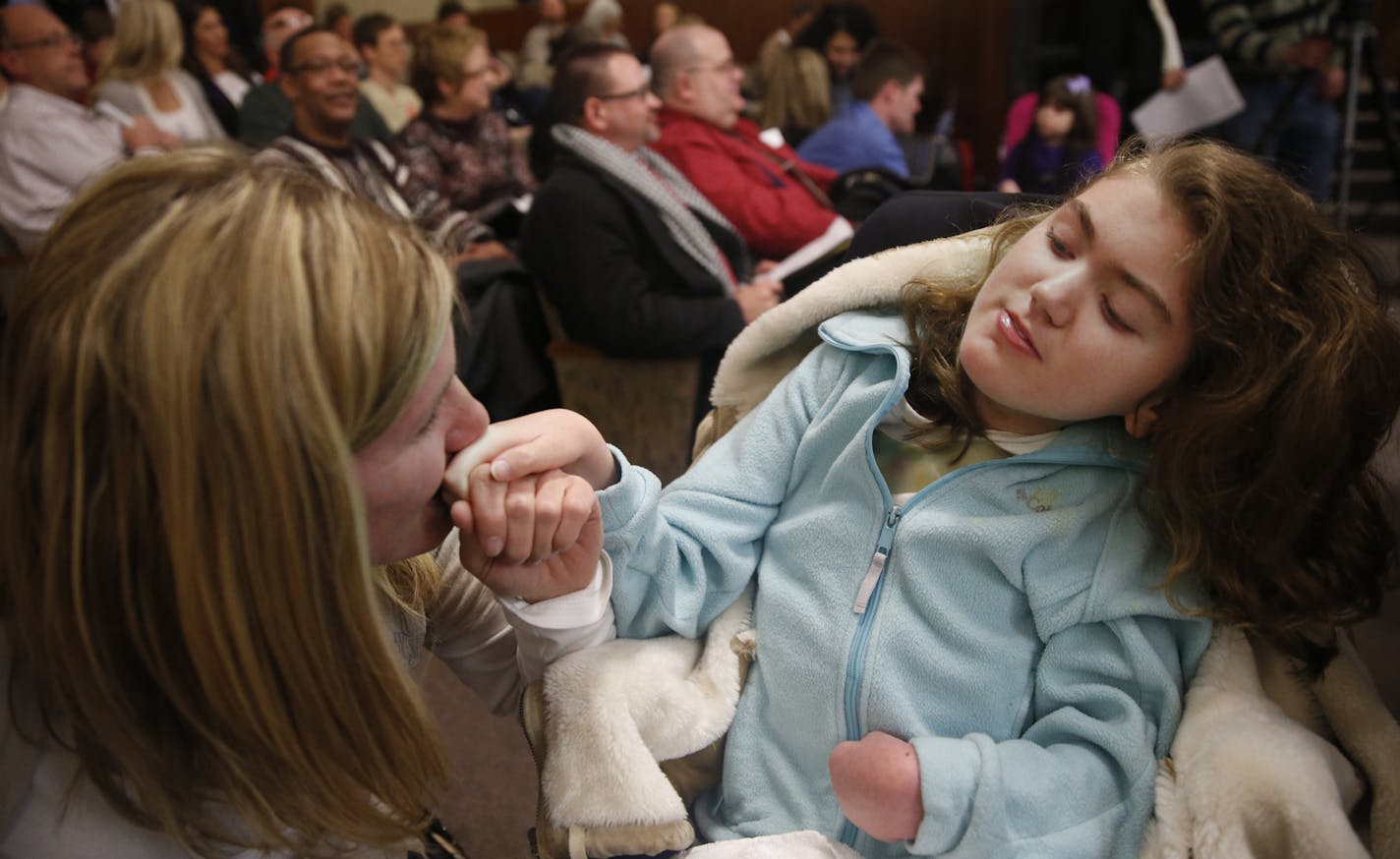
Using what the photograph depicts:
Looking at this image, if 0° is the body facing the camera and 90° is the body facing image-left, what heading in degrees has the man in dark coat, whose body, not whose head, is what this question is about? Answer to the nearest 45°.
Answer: approximately 270°

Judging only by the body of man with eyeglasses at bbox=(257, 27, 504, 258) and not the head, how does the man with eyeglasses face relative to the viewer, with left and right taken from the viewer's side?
facing the viewer and to the right of the viewer

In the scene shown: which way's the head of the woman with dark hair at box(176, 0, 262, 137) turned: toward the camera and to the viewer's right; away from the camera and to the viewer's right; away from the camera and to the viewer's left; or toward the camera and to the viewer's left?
toward the camera and to the viewer's right

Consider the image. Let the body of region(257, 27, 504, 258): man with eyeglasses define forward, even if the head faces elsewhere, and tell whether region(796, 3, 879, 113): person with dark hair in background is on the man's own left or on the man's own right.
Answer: on the man's own left

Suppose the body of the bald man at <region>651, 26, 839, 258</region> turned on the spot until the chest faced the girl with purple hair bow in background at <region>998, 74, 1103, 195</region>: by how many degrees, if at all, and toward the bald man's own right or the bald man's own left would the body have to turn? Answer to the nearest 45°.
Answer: approximately 45° to the bald man's own left

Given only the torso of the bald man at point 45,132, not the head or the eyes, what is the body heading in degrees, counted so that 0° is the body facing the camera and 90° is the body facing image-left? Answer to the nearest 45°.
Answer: approximately 270°

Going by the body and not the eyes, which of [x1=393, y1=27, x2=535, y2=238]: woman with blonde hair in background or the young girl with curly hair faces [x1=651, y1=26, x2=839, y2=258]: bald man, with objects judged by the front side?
the woman with blonde hair in background

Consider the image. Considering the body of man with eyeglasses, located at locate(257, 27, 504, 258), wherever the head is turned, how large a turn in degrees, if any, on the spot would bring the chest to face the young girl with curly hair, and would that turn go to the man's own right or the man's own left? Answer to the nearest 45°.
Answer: approximately 45° to the man's own right

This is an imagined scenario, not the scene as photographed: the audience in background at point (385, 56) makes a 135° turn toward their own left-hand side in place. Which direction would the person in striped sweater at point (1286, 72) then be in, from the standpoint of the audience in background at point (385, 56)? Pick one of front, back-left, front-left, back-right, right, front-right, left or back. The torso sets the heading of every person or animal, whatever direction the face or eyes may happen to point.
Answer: back-right

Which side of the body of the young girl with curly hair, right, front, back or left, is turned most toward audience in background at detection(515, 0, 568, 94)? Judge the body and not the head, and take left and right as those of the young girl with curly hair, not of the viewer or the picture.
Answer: right
